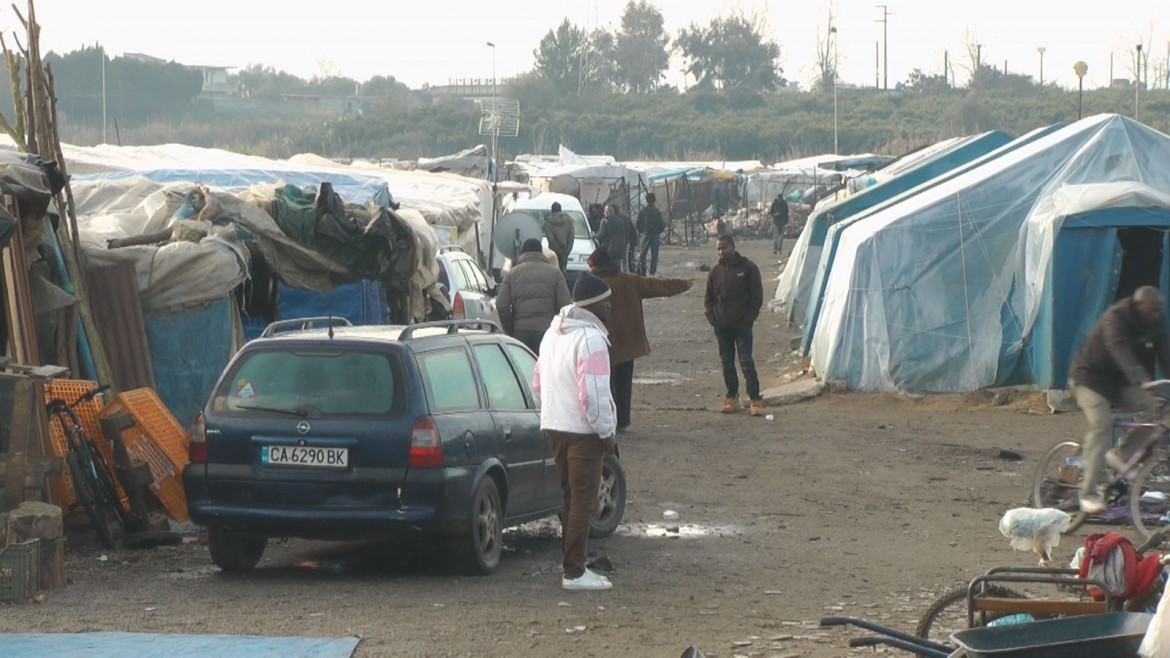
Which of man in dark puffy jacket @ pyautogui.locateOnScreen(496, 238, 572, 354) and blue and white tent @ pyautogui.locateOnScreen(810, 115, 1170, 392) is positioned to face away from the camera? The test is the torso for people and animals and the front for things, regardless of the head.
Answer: the man in dark puffy jacket

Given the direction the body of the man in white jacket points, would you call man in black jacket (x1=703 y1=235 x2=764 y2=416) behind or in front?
in front

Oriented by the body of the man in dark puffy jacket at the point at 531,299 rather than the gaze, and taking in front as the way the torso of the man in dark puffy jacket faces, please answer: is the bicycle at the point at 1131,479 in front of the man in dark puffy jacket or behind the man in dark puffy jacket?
behind

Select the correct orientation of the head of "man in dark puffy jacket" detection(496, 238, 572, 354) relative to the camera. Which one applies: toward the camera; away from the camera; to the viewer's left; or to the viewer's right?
away from the camera

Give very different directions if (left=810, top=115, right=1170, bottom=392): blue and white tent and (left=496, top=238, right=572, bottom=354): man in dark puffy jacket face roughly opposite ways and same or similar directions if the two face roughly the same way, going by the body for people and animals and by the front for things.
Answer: very different directions

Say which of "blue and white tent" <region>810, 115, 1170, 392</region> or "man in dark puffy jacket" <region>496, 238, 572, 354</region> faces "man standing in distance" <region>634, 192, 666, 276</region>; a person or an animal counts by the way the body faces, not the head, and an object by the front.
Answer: the man in dark puffy jacket

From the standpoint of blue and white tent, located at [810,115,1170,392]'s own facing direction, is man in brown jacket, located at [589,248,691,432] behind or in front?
in front

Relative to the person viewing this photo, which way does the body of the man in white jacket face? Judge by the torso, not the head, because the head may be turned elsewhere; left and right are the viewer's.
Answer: facing away from the viewer and to the right of the viewer

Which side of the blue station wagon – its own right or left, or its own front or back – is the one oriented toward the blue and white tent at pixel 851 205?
front

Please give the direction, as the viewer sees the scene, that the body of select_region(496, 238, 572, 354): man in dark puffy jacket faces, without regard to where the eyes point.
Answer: away from the camera

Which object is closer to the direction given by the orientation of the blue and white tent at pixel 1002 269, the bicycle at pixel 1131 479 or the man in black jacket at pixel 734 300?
the bicycle

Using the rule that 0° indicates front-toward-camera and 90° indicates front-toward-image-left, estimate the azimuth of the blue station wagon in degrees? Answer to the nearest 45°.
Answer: approximately 225°

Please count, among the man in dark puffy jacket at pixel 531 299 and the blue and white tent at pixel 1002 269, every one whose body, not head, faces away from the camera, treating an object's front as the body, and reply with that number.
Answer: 1
